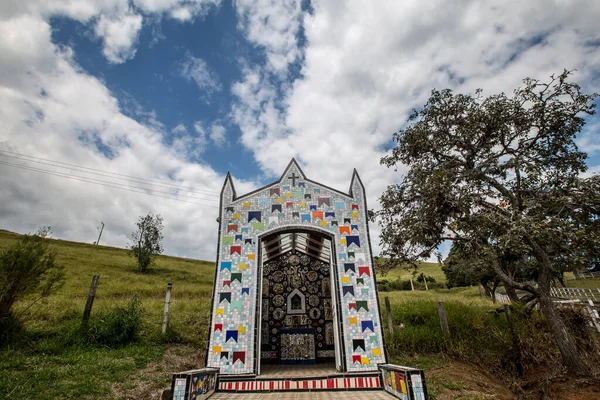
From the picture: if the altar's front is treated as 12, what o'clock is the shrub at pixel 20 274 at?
The shrub is roughly at 2 o'clock from the altar.

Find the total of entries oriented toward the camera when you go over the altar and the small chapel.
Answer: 2

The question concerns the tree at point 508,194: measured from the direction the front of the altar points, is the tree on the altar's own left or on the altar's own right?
on the altar's own left

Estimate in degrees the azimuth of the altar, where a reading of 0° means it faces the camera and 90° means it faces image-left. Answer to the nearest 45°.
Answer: approximately 0°

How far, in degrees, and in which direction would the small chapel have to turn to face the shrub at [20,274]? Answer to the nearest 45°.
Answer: approximately 90° to its right
